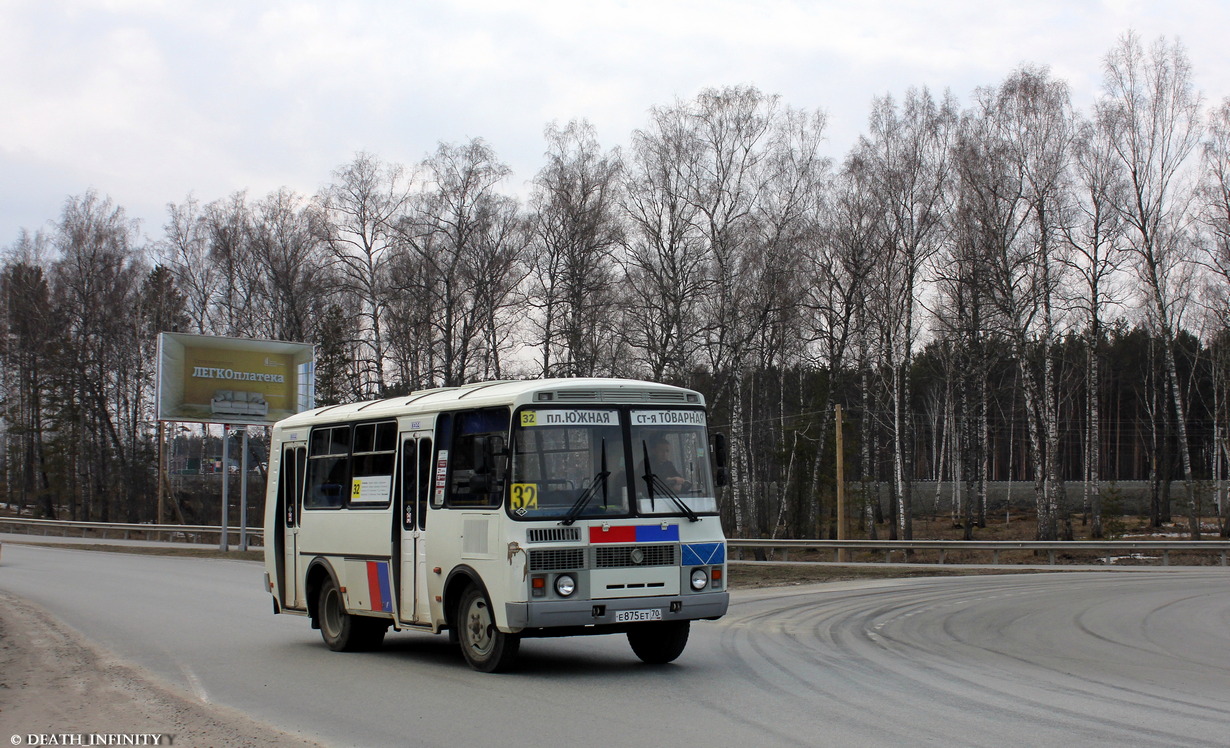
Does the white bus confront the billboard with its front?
no

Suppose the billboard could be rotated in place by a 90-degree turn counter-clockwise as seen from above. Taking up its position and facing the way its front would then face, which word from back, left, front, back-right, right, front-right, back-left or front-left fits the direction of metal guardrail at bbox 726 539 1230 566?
front-right

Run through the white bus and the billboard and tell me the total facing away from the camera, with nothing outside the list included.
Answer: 0

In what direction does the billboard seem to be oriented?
toward the camera

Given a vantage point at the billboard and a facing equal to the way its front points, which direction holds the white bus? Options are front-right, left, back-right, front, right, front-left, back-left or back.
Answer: front

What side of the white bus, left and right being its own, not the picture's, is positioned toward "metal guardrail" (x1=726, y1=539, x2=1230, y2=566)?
left
